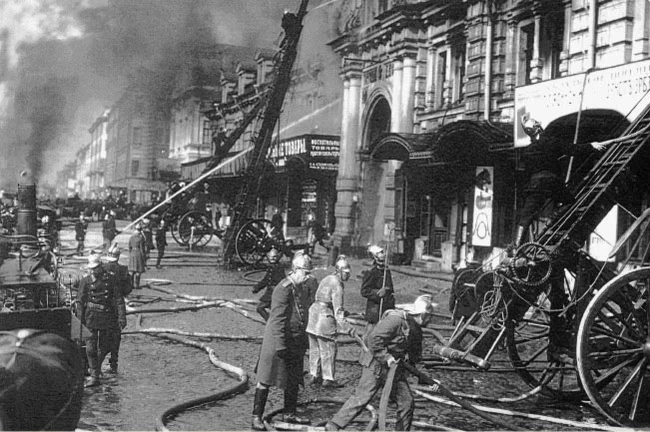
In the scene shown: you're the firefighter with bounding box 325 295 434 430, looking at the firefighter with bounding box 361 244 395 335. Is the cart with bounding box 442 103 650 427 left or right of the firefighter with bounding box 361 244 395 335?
right

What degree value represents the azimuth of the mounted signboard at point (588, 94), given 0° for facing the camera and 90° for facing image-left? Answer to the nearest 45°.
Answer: approximately 45°

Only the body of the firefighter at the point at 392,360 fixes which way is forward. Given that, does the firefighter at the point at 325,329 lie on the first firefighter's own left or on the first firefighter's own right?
on the first firefighter's own left

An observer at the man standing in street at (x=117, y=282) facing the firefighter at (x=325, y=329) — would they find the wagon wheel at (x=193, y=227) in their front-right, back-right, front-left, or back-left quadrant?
back-left

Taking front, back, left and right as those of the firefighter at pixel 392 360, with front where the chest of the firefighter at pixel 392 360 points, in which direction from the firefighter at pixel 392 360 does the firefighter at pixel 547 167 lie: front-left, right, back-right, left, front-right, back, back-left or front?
front-left

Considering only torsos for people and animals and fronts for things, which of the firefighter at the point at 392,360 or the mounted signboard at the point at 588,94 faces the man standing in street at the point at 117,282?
the mounted signboard

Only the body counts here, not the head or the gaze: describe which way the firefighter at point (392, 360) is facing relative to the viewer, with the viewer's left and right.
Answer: facing to the right of the viewer

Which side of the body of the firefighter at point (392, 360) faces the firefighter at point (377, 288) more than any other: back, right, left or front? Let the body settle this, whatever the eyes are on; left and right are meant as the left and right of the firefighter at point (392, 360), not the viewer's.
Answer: left

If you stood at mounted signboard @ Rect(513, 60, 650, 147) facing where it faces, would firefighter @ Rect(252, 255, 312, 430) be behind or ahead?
ahead

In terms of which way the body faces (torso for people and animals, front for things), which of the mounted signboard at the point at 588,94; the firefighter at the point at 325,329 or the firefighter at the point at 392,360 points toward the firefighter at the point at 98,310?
the mounted signboard

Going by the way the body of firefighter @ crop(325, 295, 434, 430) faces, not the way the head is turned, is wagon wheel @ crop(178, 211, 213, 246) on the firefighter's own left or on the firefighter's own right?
on the firefighter's own left

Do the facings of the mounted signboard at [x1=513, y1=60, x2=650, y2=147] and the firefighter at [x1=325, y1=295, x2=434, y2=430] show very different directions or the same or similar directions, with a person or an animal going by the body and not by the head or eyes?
very different directions
